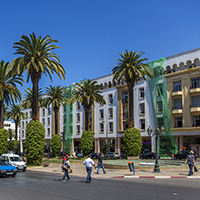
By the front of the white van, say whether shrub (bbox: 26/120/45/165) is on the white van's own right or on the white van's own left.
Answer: on the white van's own left

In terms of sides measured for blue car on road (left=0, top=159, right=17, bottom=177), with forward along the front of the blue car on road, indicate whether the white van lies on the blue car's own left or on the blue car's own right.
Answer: on the blue car's own left

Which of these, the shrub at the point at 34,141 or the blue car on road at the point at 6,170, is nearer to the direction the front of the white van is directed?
the blue car on road

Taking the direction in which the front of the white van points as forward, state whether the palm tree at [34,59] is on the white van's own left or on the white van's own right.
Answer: on the white van's own left

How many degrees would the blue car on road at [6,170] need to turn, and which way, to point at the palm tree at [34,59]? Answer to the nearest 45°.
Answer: approximately 135° to its left
